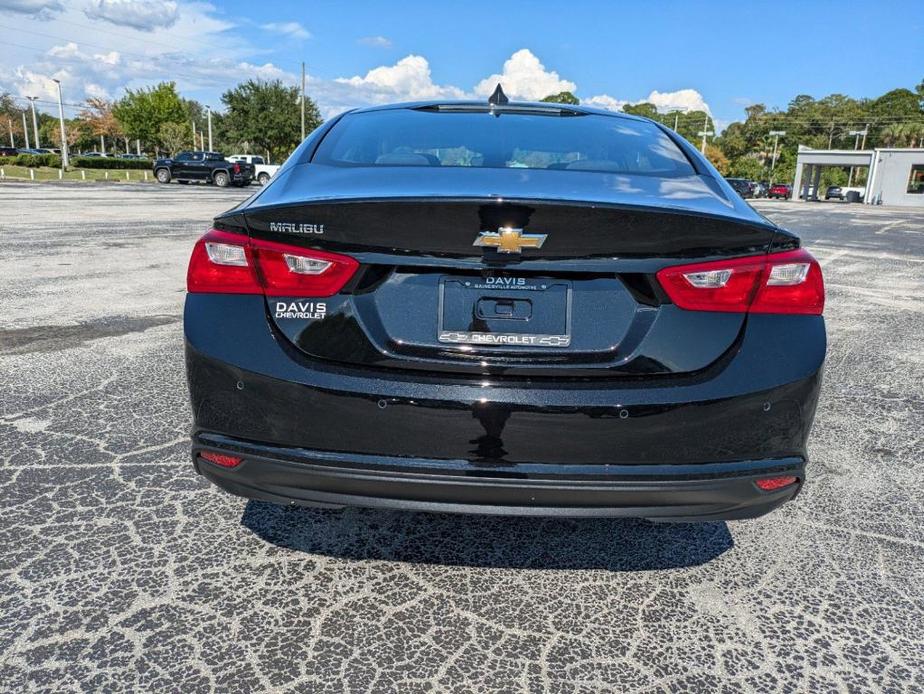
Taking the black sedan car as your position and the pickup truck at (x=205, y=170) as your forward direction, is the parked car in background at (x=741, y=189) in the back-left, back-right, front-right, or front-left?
front-right

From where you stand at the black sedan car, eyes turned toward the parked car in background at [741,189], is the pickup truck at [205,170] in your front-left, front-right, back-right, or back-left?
front-left

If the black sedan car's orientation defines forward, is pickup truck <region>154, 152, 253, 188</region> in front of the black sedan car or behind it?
in front

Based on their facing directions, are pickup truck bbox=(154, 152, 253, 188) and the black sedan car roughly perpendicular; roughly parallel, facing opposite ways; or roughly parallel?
roughly perpendicular

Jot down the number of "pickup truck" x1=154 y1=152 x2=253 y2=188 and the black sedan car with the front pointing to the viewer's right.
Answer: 0

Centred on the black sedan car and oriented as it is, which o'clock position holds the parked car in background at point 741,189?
The parked car in background is roughly at 1 o'clock from the black sedan car.

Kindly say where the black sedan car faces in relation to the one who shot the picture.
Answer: facing away from the viewer

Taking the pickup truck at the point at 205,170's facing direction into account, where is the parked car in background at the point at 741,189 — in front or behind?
behind

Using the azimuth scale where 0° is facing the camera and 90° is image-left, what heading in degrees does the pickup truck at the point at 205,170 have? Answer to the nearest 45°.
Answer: approximately 135°
